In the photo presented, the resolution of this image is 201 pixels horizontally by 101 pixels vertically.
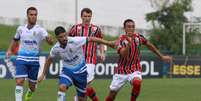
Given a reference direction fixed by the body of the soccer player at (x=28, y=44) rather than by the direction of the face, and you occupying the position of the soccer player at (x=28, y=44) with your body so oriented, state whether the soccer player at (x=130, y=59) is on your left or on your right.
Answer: on your left

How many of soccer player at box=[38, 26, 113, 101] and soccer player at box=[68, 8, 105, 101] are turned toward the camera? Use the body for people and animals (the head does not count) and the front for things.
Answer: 2

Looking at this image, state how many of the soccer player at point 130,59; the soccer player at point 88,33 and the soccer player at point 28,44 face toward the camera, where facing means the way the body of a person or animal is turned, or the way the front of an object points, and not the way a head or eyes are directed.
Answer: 3

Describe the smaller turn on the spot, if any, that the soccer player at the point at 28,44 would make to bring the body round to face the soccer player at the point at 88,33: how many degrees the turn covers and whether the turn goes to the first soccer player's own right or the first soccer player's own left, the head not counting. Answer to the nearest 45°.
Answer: approximately 90° to the first soccer player's own left

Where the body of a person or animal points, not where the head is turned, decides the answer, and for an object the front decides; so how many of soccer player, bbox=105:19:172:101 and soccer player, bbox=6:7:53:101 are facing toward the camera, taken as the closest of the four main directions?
2

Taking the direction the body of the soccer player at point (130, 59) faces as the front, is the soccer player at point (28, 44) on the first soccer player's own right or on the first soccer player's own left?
on the first soccer player's own right

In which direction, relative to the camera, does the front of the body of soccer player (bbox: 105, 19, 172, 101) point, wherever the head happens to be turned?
toward the camera

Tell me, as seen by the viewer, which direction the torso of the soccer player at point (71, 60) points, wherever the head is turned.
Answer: toward the camera

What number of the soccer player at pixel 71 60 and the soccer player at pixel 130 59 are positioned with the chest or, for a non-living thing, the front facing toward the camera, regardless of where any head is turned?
2

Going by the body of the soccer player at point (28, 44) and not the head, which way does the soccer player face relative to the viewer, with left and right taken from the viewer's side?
facing the viewer

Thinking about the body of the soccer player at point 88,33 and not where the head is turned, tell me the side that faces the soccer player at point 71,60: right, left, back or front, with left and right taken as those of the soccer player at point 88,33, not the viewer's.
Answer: front
